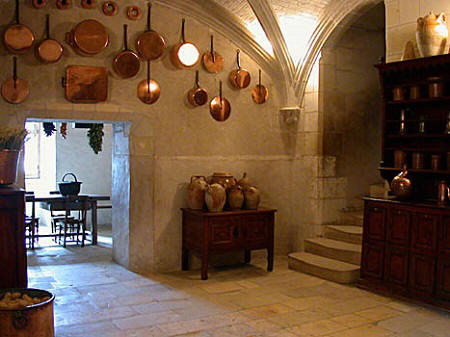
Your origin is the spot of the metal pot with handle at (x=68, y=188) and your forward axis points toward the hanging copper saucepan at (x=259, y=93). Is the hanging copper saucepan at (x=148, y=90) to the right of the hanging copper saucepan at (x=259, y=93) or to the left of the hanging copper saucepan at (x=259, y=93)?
right

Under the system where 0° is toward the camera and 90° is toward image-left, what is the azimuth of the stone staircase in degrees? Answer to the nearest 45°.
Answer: approximately 45°

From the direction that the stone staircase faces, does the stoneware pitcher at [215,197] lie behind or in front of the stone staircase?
in front

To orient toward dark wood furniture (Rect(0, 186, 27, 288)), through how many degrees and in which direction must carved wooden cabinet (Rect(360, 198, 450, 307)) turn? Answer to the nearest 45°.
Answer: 0° — it already faces it

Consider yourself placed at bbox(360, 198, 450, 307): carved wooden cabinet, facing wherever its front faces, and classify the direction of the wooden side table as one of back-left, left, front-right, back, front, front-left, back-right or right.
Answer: front-right

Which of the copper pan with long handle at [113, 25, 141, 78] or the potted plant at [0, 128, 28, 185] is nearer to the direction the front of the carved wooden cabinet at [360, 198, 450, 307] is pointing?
the potted plant

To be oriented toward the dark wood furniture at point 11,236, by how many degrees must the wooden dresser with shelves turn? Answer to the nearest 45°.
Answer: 0° — it already faces it

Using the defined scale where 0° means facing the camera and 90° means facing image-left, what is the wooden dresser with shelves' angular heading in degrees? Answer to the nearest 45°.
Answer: approximately 45°

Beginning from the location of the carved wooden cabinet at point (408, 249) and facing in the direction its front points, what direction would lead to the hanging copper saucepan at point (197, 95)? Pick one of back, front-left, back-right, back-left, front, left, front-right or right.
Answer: front-right

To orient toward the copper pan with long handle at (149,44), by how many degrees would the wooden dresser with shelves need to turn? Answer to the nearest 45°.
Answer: approximately 45° to its right

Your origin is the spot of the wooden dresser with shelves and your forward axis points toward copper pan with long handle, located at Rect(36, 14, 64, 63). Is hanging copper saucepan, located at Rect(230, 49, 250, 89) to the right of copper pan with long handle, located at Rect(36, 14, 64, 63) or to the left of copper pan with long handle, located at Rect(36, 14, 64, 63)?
right

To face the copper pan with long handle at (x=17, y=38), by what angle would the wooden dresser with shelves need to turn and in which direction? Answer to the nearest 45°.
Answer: approximately 45° to its right

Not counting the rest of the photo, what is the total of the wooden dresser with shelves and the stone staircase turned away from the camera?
0
